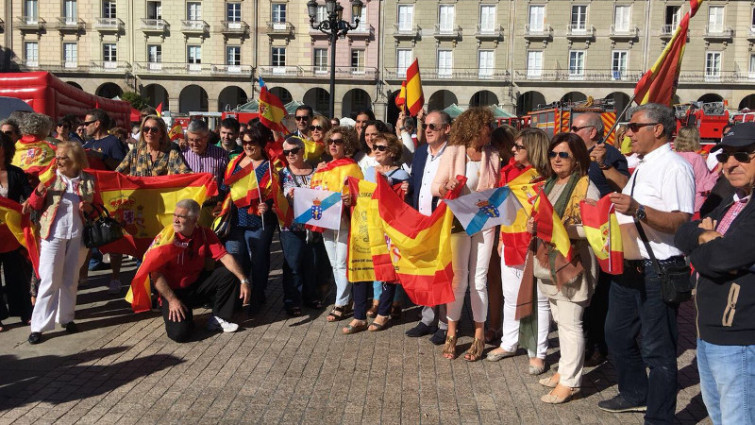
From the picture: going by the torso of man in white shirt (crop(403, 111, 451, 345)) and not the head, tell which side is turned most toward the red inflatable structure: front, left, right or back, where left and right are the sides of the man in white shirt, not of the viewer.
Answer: right

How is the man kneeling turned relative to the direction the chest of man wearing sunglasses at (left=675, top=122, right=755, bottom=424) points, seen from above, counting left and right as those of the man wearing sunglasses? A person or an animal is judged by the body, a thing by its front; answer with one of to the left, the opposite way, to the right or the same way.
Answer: to the left

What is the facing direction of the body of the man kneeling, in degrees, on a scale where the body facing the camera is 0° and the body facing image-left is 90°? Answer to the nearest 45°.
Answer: approximately 0°

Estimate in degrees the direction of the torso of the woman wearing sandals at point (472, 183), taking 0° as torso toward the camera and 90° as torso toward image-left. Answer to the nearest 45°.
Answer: approximately 0°

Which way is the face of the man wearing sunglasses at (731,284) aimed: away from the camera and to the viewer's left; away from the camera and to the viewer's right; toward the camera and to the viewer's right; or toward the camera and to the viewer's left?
toward the camera and to the viewer's left

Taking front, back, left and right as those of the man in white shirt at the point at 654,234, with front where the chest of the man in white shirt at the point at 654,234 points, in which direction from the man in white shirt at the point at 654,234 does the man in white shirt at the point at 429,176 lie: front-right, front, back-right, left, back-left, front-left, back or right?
front-right

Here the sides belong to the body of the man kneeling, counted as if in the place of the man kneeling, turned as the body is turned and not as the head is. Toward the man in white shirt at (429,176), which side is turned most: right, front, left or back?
left

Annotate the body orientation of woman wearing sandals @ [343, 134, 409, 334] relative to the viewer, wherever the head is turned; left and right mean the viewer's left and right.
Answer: facing the viewer and to the left of the viewer

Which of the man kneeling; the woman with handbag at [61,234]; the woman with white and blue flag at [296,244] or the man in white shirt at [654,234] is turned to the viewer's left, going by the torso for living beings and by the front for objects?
the man in white shirt

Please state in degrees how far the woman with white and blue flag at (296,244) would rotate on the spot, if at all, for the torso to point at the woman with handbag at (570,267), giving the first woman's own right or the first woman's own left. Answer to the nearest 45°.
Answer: approximately 45° to the first woman's own left
